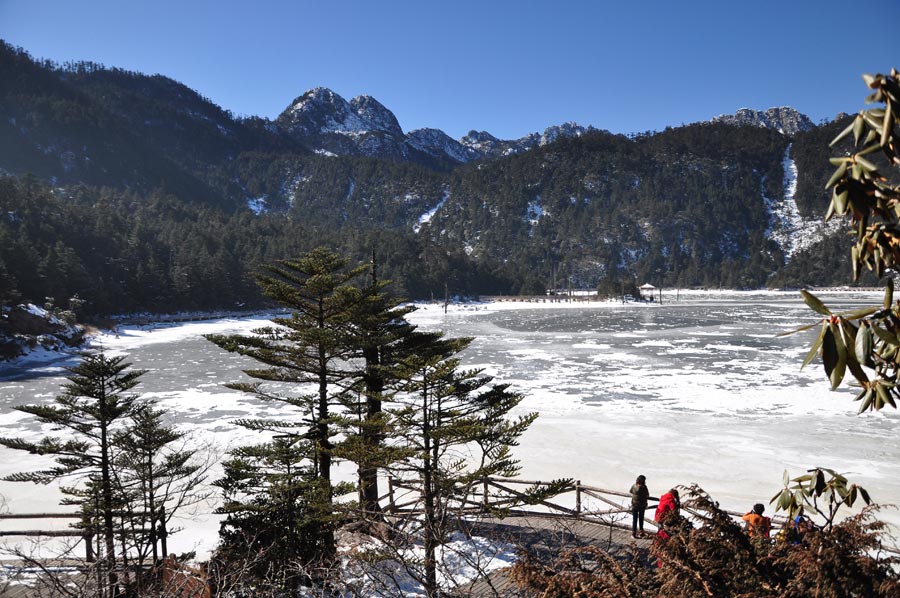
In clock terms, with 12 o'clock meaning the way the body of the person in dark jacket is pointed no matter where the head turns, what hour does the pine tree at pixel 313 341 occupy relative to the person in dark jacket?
The pine tree is roughly at 9 o'clock from the person in dark jacket.

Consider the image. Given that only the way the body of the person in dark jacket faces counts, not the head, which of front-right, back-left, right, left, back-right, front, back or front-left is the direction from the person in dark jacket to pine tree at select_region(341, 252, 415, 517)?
left

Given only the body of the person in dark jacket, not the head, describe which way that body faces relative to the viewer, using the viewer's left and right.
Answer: facing away from the viewer

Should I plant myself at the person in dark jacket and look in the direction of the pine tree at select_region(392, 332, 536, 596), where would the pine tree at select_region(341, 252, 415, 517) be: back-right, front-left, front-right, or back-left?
front-right

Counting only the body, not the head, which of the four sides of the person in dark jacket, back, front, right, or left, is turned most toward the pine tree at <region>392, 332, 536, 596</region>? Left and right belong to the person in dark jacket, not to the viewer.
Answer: left

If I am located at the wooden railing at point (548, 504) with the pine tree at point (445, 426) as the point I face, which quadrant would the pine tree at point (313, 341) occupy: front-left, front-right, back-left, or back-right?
front-right
